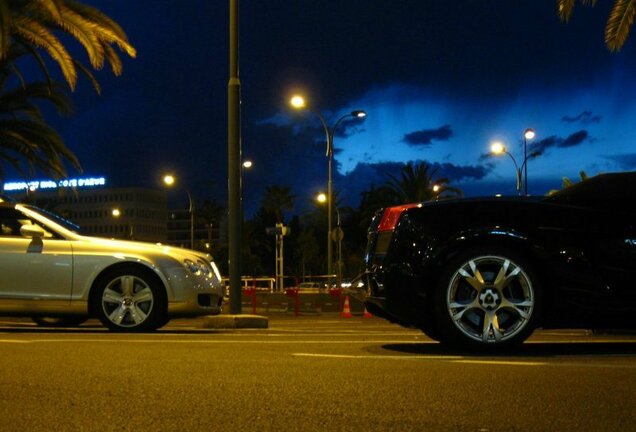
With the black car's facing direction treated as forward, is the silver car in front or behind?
behind

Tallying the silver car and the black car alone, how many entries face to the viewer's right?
2

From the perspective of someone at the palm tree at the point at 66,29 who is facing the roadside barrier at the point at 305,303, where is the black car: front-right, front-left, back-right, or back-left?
back-right

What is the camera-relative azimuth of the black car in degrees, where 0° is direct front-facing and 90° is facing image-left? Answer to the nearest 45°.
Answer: approximately 270°

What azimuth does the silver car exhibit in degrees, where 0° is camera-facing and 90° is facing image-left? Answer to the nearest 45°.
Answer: approximately 270°

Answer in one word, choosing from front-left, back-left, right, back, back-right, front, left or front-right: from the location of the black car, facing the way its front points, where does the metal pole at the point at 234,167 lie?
back-left

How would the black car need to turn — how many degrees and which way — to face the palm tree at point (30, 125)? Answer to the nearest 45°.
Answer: approximately 135° to its left
